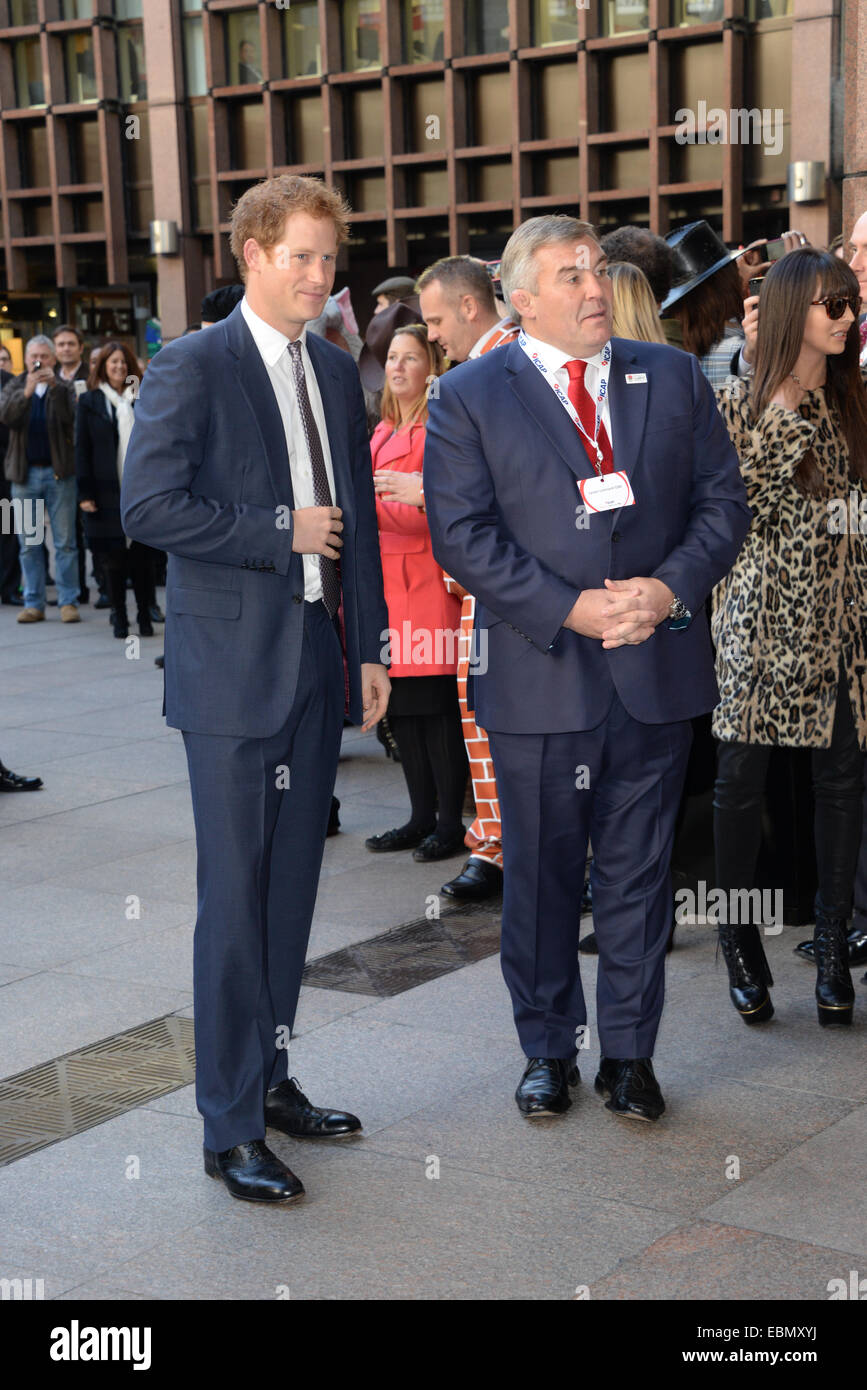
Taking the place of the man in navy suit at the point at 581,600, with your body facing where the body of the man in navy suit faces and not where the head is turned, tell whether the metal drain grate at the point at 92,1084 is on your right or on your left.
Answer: on your right

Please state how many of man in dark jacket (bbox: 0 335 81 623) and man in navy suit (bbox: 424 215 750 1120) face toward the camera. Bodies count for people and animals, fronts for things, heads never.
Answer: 2

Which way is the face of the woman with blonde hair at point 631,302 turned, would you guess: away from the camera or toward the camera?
away from the camera
